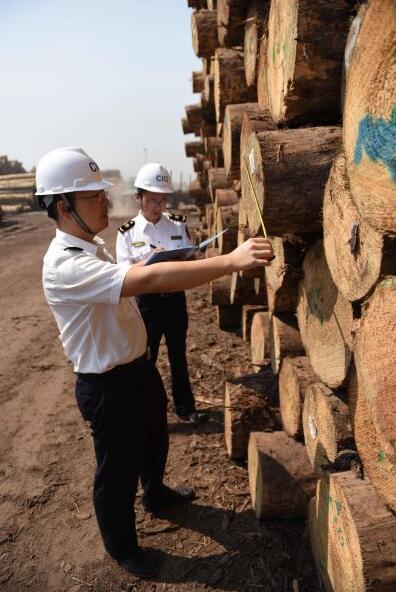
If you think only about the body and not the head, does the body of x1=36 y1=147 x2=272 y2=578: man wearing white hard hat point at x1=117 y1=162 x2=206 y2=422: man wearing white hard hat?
no

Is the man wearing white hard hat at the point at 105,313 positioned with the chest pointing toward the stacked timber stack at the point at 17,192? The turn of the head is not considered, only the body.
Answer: no

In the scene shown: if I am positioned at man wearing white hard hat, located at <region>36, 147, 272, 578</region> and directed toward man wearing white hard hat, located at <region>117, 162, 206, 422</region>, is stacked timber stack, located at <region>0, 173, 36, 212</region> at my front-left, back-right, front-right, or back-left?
front-left

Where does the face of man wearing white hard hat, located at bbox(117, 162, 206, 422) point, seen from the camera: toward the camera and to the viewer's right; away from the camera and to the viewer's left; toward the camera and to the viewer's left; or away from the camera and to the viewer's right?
toward the camera and to the viewer's right

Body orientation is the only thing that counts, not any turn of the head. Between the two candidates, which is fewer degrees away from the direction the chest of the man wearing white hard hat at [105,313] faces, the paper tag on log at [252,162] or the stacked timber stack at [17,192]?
the paper tag on log

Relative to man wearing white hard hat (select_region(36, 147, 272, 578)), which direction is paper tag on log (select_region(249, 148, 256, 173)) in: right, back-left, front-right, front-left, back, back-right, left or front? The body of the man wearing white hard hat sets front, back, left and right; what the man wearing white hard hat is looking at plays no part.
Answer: front

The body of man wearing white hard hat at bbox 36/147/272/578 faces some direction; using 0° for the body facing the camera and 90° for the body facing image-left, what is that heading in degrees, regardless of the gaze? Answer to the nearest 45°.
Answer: approximately 270°

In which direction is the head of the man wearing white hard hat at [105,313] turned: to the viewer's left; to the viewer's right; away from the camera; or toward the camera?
to the viewer's right

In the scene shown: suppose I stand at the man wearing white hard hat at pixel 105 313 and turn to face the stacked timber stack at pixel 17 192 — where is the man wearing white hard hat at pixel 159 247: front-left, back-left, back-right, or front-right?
front-right
